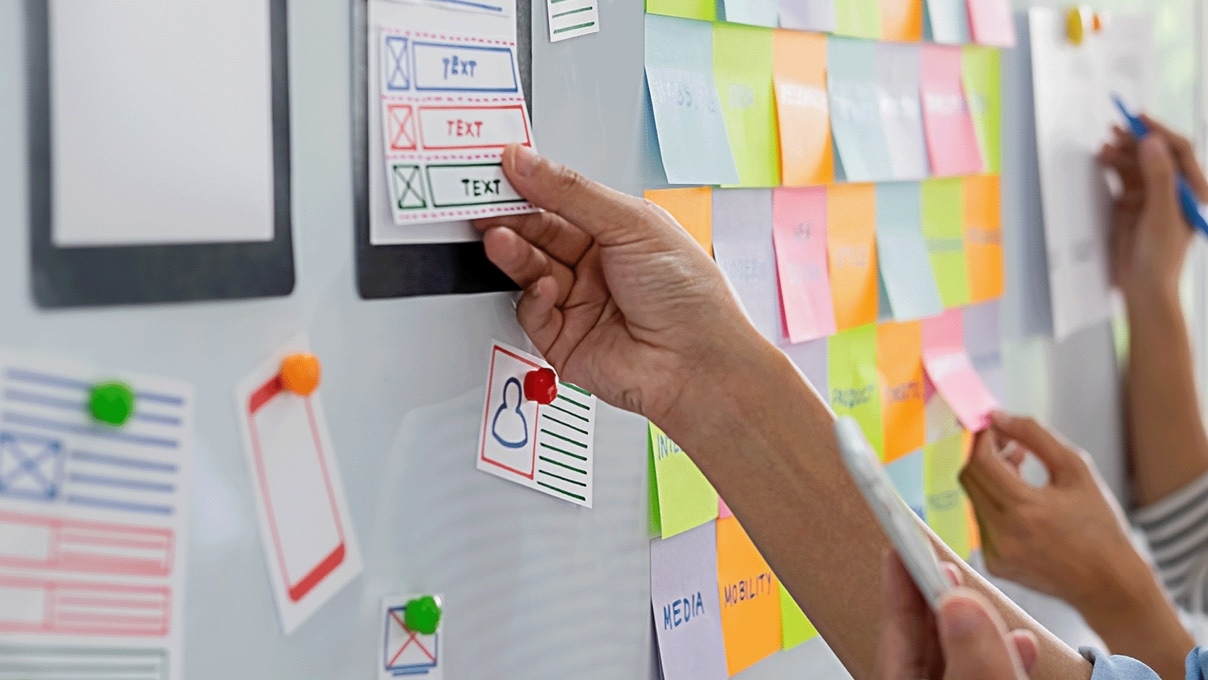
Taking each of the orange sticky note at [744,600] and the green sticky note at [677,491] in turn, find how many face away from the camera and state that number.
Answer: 0
